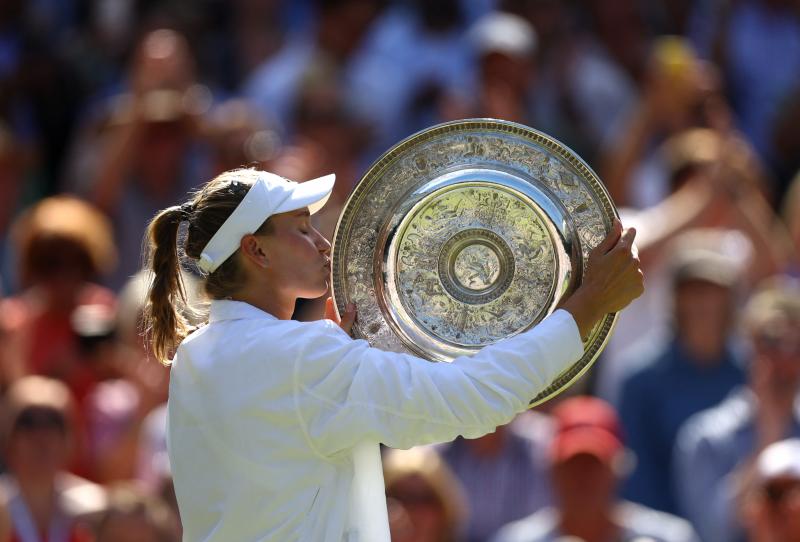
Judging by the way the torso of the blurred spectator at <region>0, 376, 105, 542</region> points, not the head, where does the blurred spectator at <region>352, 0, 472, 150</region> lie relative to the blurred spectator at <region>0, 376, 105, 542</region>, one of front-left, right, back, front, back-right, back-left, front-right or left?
back-left

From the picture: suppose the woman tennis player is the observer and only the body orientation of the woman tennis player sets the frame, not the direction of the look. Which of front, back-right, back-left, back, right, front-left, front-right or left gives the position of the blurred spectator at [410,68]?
front-left

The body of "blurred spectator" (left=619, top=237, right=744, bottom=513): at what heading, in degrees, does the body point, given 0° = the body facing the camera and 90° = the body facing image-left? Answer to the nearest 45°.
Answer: approximately 0°

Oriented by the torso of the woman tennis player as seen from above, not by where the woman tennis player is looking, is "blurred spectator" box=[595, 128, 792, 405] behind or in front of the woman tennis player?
in front

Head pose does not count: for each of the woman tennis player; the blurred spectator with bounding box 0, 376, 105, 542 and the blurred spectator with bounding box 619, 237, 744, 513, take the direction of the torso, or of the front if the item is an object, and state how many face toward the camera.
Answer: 2

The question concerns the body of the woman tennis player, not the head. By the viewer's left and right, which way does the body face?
facing away from the viewer and to the right of the viewer

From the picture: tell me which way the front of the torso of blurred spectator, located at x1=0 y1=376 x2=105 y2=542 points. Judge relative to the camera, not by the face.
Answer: toward the camera

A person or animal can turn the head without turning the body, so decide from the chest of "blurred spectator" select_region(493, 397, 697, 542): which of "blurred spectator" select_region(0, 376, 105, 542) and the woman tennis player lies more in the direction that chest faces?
the woman tennis player

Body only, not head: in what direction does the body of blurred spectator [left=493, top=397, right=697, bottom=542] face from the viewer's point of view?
toward the camera
